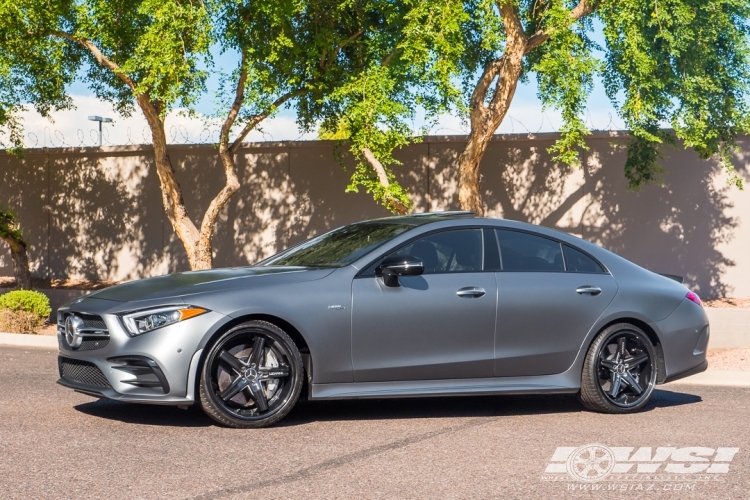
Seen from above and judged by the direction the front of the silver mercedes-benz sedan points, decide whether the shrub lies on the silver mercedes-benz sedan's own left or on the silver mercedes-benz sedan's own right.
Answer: on the silver mercedes-benz sedan's own right

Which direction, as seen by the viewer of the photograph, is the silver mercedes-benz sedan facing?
facing the viewer and to the left of the viewer

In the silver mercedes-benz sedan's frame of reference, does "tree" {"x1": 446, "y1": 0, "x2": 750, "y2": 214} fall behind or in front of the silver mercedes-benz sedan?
behind

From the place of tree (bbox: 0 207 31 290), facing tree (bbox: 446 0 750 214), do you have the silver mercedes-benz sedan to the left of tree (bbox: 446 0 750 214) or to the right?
right

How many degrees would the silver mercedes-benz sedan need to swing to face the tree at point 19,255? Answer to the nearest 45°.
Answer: approximately 90° to its right
